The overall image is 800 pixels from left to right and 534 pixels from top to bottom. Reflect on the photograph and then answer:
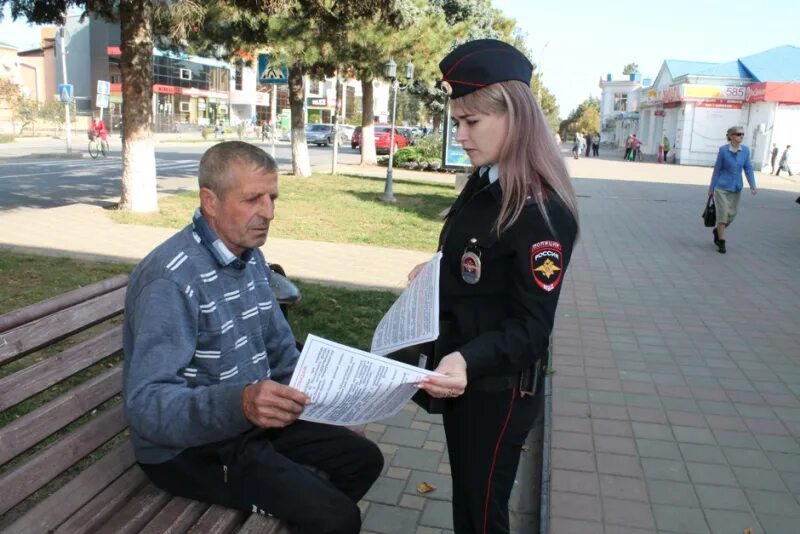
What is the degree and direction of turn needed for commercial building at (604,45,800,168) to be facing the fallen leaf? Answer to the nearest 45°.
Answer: approximately 45° to its left

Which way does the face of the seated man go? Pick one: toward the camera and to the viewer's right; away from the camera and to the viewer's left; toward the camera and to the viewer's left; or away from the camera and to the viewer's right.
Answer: toward the camera and to the viewer's right

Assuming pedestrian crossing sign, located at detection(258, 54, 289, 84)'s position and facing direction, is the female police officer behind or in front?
in front

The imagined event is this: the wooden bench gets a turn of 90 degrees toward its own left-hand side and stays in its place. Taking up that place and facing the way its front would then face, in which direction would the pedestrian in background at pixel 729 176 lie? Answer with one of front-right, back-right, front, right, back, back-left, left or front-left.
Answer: front

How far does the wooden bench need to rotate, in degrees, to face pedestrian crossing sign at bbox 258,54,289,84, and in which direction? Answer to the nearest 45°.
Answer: approximately 135° to its left

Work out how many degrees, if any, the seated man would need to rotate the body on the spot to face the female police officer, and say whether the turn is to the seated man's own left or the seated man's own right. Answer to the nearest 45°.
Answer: approximately 45° to the seated man's own left

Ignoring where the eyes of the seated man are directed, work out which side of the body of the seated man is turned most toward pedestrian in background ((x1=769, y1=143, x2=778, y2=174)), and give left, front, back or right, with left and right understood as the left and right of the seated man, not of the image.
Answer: left

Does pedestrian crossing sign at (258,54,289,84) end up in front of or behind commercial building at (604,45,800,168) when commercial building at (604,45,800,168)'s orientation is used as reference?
in front

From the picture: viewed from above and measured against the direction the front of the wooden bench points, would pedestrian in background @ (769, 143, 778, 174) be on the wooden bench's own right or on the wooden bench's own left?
on the wooden bench's own left

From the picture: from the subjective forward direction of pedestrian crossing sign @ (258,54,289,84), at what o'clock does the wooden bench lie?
The wooden bench is roughly at 12 o'clock from the pedestrian crossing sign.

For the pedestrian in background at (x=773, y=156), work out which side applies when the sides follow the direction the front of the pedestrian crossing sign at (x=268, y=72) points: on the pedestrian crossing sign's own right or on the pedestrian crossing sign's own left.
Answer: on the pedestrian crossing sign's own left

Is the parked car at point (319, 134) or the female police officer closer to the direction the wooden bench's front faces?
the female police officer

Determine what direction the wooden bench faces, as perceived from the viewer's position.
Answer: facing the viewer and to the right of the viewer

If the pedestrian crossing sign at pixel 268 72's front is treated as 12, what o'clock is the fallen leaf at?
The fallen leaf is roughly at 12 o'clock from the pedestrian crossing sign.

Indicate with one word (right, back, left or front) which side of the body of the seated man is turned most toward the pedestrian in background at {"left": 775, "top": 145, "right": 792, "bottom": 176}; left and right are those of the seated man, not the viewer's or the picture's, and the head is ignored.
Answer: left

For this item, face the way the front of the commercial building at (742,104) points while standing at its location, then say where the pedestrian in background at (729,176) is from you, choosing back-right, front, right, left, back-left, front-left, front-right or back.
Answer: front-left
